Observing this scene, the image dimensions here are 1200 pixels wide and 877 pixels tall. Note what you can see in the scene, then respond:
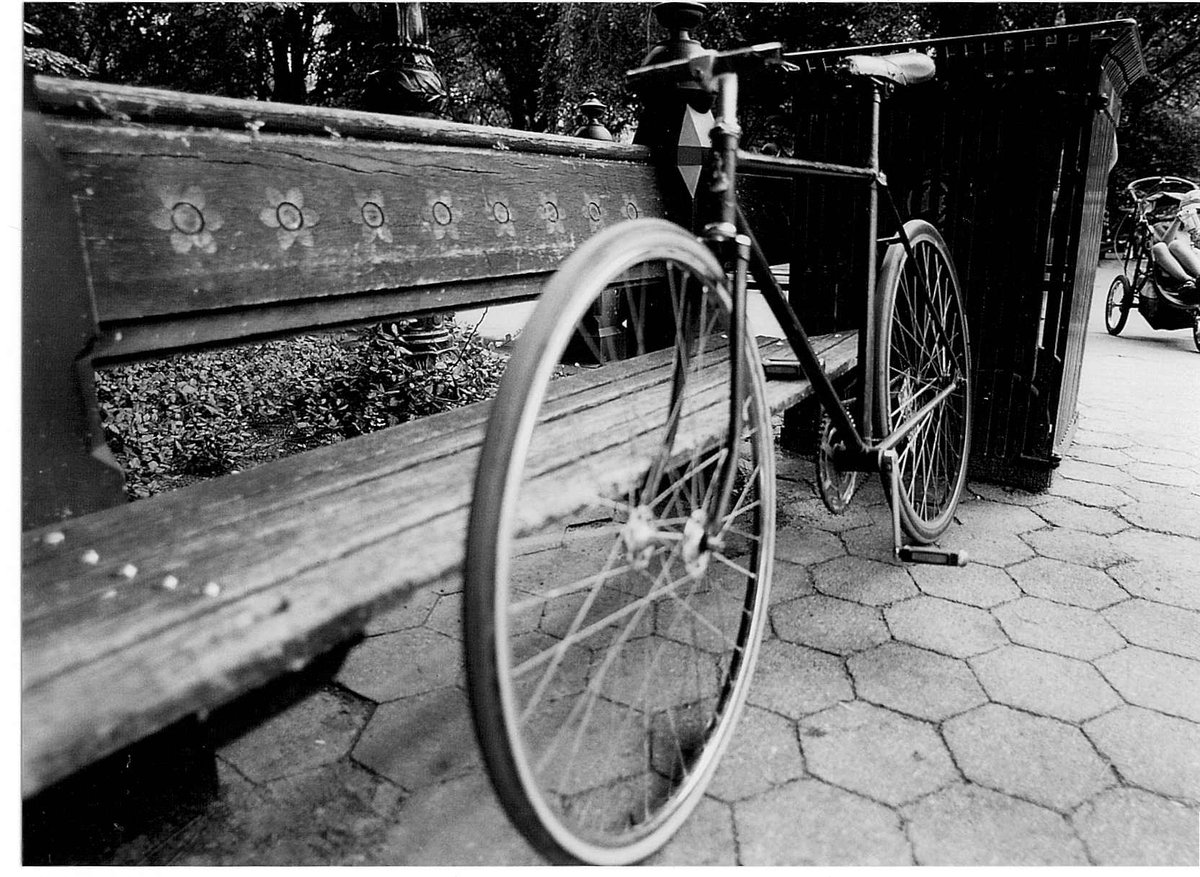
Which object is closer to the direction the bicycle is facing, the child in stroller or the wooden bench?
the wooden bench

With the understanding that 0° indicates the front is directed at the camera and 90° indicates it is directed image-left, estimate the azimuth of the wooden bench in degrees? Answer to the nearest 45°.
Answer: approximately 315°

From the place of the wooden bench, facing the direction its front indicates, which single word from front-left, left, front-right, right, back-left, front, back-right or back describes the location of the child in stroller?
left

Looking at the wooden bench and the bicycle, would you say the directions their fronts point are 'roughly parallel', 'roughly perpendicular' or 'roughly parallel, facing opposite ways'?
roughly perpendicular

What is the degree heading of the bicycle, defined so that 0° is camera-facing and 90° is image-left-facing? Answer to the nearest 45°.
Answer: approximately 45°

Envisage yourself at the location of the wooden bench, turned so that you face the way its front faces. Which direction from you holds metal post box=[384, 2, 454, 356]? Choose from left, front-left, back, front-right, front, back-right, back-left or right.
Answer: back-left

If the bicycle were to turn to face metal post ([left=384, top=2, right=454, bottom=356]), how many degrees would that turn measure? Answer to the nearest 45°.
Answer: approximately 90° to its right
